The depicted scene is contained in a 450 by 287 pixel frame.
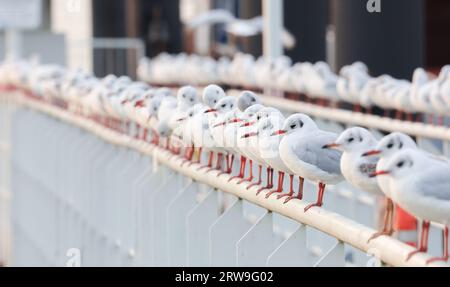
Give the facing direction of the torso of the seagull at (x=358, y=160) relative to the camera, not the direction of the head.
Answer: to the viewer's left

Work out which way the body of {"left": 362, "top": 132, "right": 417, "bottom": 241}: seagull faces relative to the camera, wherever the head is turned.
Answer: to the viewer's left

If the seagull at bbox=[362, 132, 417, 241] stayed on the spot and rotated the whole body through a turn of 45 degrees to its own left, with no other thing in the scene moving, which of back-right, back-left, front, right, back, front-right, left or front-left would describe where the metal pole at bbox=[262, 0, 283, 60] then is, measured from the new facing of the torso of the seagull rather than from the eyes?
back-right

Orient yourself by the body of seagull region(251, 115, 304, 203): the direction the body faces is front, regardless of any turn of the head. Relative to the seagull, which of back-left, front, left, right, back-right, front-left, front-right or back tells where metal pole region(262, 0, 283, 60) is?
back-right

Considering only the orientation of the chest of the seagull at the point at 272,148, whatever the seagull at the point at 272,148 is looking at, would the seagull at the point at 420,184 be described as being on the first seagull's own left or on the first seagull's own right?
on the first seagull's own left

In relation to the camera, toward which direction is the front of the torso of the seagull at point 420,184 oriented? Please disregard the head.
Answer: to the viewer's left

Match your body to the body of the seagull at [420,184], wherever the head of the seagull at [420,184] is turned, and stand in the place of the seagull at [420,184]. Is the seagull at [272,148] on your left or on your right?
on your right

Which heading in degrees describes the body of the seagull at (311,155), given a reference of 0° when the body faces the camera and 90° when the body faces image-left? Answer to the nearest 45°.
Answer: approximately 90°

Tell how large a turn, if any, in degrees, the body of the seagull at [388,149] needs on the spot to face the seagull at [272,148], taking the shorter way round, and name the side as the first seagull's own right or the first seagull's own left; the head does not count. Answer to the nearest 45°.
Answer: approximately 45° to the first seagull's own right
